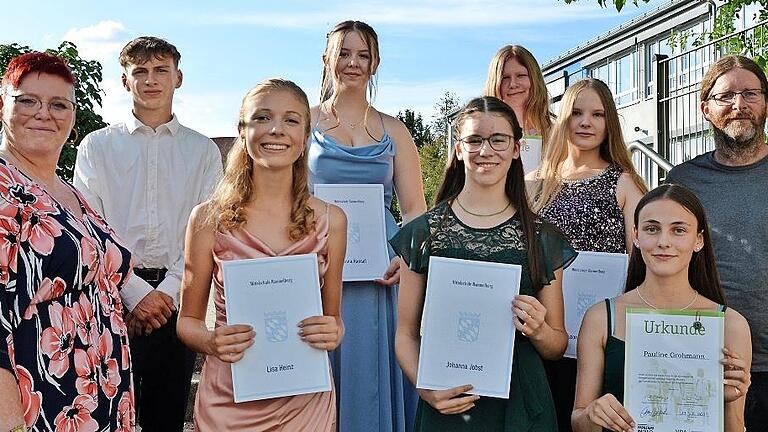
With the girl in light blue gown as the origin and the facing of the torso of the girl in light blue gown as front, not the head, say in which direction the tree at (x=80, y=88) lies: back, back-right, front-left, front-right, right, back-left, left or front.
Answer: back-right

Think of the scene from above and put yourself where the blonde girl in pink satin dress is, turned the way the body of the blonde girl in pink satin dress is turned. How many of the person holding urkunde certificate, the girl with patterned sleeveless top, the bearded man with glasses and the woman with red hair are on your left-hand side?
3

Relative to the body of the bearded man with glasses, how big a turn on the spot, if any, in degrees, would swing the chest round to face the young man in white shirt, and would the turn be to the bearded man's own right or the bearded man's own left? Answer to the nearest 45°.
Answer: approximately 90° to the bearded man's own right

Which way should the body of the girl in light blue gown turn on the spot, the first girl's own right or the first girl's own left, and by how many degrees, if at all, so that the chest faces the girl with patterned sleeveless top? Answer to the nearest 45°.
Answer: approximately 90° to the first girl's own left

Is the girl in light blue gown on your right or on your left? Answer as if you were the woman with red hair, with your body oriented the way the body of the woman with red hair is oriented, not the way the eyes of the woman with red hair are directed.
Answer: on your left

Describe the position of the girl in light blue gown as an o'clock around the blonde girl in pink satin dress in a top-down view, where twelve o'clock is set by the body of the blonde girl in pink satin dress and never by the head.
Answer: The girl in light blue gown is roughly at 7 o'clock from the blonde girl in pink satin dress.

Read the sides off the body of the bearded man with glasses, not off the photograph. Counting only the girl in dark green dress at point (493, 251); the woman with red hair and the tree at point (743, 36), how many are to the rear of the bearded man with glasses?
1
